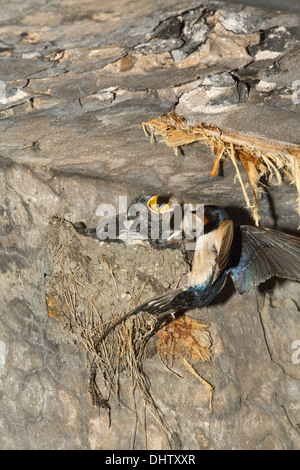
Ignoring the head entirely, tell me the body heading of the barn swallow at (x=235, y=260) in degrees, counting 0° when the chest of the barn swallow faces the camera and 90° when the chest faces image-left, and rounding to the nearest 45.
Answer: approximately 90°

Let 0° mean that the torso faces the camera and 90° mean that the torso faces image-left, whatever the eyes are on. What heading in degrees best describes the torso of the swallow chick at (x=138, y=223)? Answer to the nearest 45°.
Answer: approximately 270°

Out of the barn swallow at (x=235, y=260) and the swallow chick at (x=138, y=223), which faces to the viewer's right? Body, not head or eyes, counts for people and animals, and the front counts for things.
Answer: the swallow chick

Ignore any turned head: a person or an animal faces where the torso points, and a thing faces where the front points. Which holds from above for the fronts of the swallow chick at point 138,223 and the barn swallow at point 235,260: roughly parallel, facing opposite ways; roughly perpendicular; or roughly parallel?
roughly parallel, facing opposite ways

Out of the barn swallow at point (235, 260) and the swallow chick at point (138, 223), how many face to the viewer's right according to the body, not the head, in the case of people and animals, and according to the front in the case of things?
1
